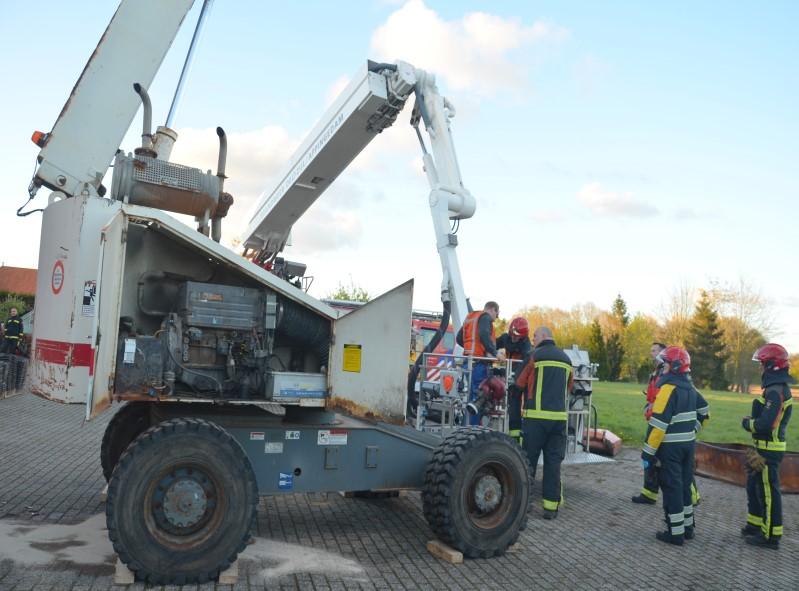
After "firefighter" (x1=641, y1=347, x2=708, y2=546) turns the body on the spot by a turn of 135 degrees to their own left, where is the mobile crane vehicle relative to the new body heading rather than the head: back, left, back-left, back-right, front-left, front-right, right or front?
front-right

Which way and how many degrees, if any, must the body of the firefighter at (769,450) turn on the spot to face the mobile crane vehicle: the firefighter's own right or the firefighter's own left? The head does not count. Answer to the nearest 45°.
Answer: approximately 45° to the firefighter's own left

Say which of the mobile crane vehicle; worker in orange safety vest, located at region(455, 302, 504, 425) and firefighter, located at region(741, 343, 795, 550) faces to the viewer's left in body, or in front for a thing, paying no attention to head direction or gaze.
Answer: firefighter, located at region(741, 343, 795, 550)

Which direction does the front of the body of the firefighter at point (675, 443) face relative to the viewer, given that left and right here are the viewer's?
facing away from the viewer and to the left of the viewer

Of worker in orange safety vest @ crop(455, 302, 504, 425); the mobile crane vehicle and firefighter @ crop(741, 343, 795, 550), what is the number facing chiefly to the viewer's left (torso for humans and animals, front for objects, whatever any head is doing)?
1

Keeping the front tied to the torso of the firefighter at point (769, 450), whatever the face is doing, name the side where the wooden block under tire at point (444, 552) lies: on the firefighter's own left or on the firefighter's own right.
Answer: on the firefighter's own left

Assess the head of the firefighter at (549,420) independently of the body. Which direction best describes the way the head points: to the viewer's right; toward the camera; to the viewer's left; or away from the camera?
away from the camera

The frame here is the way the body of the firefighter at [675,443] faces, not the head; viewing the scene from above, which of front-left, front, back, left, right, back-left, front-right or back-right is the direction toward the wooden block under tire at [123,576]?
left

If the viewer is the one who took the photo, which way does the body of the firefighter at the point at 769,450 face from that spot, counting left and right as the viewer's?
facing to the left of the viewer

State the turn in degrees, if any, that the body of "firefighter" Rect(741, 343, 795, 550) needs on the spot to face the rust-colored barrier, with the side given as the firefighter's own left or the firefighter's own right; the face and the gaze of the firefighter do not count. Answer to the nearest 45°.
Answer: approximately 90° to the firefighter's own right

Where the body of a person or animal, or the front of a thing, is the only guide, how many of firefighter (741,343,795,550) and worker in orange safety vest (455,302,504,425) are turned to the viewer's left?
1

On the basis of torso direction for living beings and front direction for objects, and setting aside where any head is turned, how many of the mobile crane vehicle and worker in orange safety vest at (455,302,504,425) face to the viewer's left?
0

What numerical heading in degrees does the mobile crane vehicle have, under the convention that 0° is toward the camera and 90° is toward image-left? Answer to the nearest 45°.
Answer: approximately 225°

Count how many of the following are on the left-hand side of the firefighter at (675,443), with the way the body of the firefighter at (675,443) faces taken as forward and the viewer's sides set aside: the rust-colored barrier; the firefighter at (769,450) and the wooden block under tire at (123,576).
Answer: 1

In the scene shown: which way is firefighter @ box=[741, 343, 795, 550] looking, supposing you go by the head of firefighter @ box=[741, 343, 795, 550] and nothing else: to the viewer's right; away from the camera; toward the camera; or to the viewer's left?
to the viewer's left
